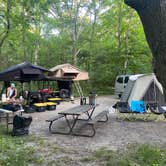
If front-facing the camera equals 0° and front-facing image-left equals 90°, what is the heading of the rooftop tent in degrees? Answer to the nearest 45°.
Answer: approximately 315°

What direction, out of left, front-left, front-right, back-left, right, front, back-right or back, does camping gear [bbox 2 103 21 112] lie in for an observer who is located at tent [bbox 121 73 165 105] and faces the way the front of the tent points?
right

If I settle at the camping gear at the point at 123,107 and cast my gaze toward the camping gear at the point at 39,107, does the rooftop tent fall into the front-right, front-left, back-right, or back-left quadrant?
front-right

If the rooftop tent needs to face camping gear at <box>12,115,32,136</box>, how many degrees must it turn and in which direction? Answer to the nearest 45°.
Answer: approximately 45° to its right

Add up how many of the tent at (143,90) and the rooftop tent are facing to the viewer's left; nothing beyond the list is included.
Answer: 0
